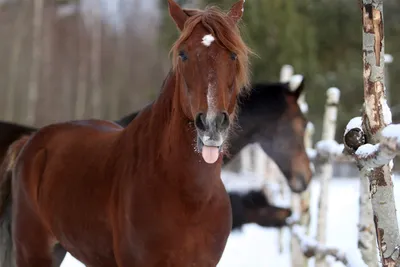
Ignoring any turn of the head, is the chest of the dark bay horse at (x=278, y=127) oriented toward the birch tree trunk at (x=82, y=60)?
no

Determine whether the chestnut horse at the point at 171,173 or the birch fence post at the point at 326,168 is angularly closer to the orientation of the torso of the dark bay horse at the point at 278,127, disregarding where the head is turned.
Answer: the birch fence post

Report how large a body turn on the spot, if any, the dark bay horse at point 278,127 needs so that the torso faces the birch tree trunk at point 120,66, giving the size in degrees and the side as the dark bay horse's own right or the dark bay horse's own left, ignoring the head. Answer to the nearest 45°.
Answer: approximately 90° to the dark bay horse's own left

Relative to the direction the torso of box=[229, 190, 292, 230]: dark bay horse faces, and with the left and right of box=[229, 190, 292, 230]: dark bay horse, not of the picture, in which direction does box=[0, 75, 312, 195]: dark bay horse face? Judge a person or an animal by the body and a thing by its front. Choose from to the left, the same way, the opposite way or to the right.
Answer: the same way

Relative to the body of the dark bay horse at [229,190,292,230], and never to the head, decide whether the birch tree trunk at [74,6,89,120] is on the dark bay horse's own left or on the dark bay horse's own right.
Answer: on the dark bay horse's own left

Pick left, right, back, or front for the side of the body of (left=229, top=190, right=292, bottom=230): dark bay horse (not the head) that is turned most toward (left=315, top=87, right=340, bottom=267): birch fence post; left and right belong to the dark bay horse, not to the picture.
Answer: front

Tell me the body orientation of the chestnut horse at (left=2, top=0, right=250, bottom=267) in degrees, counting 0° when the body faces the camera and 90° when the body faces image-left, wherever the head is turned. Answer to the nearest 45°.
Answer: approximately 315°

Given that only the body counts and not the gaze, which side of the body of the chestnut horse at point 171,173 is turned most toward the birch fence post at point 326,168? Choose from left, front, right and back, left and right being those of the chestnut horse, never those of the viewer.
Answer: left

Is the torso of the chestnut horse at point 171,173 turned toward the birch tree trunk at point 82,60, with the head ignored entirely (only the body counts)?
no

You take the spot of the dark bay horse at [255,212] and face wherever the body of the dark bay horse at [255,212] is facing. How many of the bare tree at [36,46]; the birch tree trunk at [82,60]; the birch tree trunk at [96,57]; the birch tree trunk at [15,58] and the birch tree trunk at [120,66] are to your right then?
0

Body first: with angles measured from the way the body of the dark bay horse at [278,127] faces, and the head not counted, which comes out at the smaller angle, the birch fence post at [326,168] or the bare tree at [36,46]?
the birch fence post

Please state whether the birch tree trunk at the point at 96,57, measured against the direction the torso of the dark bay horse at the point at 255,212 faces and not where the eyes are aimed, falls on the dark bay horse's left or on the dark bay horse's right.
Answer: on the dark bay horse's left

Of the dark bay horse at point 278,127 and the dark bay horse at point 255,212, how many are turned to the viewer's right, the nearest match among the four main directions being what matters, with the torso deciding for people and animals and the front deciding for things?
2

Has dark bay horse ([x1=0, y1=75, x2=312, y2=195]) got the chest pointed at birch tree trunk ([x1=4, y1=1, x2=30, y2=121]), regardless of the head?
no

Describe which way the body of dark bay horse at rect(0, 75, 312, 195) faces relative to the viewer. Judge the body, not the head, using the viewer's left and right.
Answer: facing to the right of the viewer

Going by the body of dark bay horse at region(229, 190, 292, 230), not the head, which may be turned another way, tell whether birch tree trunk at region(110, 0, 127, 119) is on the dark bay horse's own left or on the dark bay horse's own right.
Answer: on the dark bay horse's own left

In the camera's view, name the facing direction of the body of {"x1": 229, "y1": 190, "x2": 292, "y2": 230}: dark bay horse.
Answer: to the viewer's right
